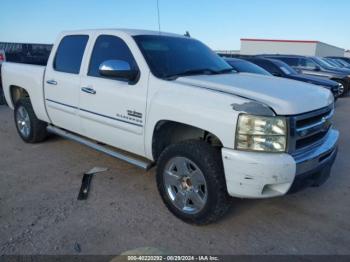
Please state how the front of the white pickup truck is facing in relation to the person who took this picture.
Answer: facing the viewer and to the right of the viewer

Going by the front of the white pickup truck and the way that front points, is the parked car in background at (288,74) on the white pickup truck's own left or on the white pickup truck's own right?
on the white pickup truck's own left

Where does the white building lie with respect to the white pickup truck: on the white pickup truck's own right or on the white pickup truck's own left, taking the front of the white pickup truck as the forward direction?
on the white pickup truck's own left

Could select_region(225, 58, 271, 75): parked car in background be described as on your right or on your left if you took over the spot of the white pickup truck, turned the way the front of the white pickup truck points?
on your left

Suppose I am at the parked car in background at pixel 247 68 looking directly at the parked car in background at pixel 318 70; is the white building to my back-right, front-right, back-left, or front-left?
front-left

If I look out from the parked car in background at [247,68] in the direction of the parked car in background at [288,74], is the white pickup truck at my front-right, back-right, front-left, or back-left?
back-right
